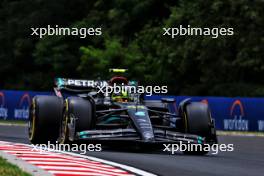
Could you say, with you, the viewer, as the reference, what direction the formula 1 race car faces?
facing the viewer
